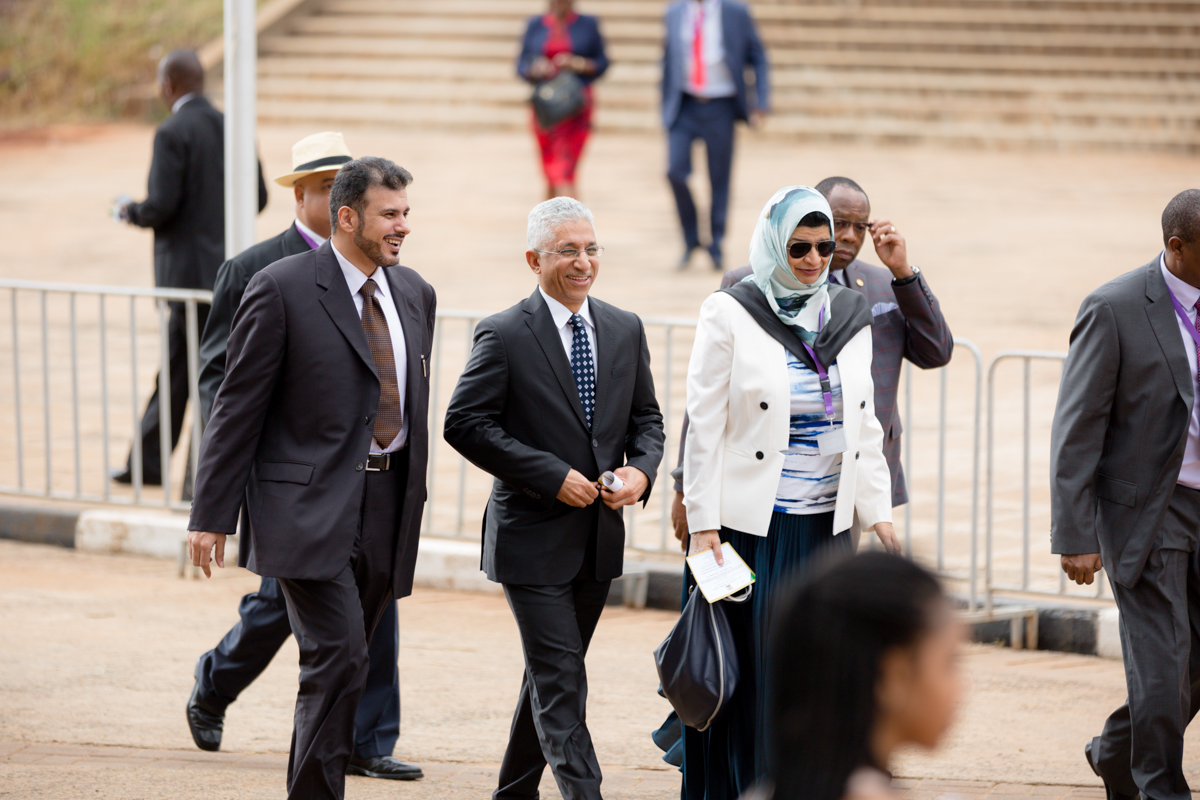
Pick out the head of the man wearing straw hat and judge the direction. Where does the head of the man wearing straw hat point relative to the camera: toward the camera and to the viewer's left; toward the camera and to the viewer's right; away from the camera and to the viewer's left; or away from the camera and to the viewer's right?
toward the camera and to the viewer's right

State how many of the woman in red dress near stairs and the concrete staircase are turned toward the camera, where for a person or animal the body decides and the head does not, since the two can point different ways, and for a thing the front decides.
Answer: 2

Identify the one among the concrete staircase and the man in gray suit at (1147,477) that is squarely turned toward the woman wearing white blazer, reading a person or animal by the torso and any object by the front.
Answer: the concrete staircase

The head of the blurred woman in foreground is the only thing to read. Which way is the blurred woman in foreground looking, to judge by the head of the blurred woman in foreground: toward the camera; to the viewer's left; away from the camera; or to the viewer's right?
to the viewer's right

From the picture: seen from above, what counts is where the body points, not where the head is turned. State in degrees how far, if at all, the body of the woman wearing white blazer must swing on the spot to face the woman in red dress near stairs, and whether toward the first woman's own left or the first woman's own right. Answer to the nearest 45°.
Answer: approximately 135° to the first woman's own left

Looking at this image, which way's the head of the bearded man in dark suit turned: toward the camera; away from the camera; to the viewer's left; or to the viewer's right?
to the viewer's right
